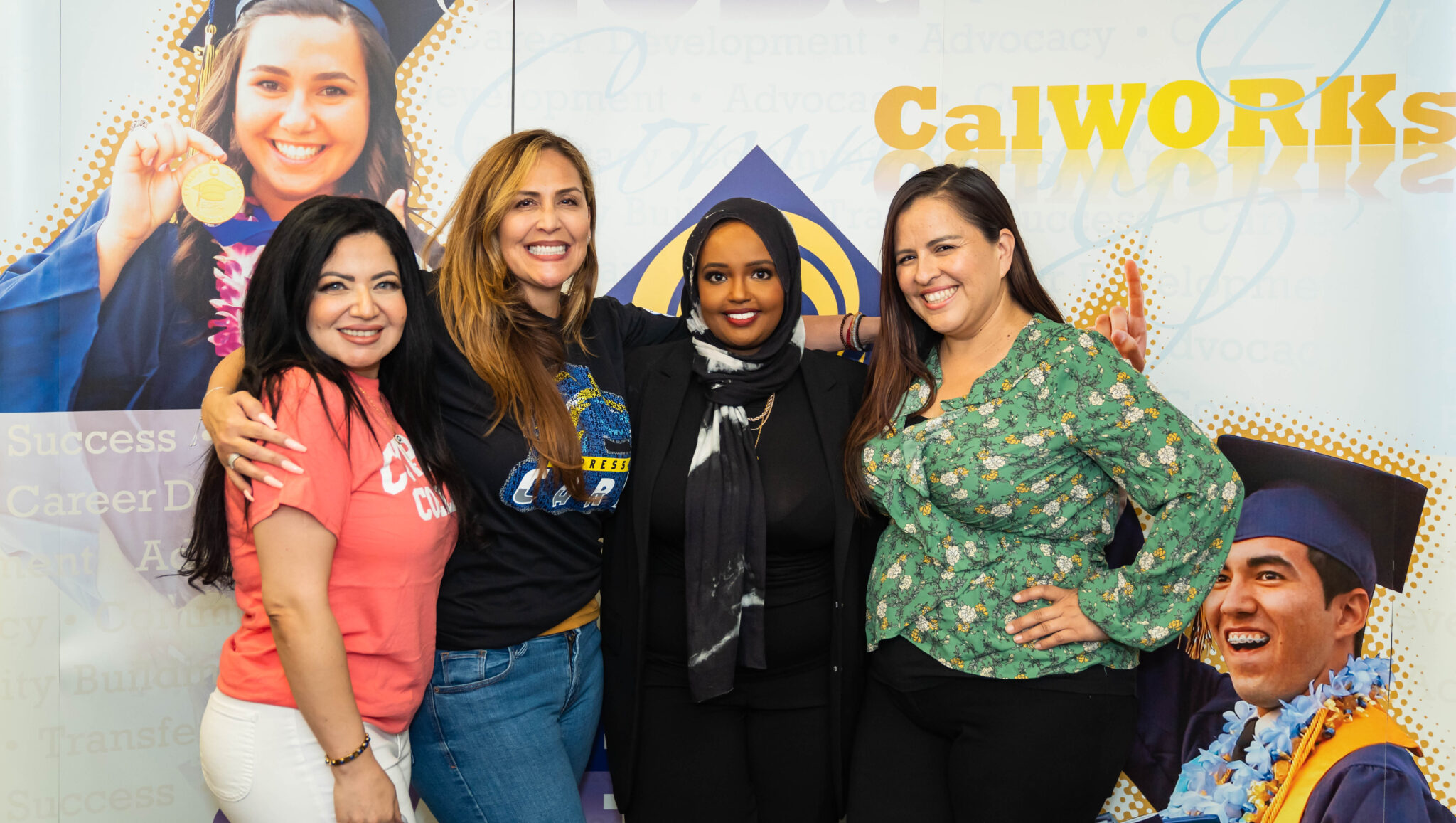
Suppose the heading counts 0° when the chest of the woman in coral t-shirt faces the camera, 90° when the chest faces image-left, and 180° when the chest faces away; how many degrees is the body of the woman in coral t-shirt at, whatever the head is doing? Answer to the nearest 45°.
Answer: approximately 315°

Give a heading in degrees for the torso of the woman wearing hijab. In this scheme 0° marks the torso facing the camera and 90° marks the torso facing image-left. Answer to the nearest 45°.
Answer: approximately 0°

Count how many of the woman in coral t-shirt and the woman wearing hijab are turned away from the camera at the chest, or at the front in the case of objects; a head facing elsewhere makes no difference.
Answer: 0

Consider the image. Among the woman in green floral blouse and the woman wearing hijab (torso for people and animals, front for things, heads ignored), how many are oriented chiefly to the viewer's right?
0

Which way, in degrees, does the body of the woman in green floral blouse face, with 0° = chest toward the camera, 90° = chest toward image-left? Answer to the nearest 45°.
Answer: approximately 45°

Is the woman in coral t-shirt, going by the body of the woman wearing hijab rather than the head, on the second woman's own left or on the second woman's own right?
on the second woman's own right

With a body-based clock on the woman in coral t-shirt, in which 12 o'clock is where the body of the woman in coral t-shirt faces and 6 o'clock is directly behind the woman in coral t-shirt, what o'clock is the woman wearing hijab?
The woman wearing hijab is roughly at 10 o'clock from the woman in coral t-shirt.
